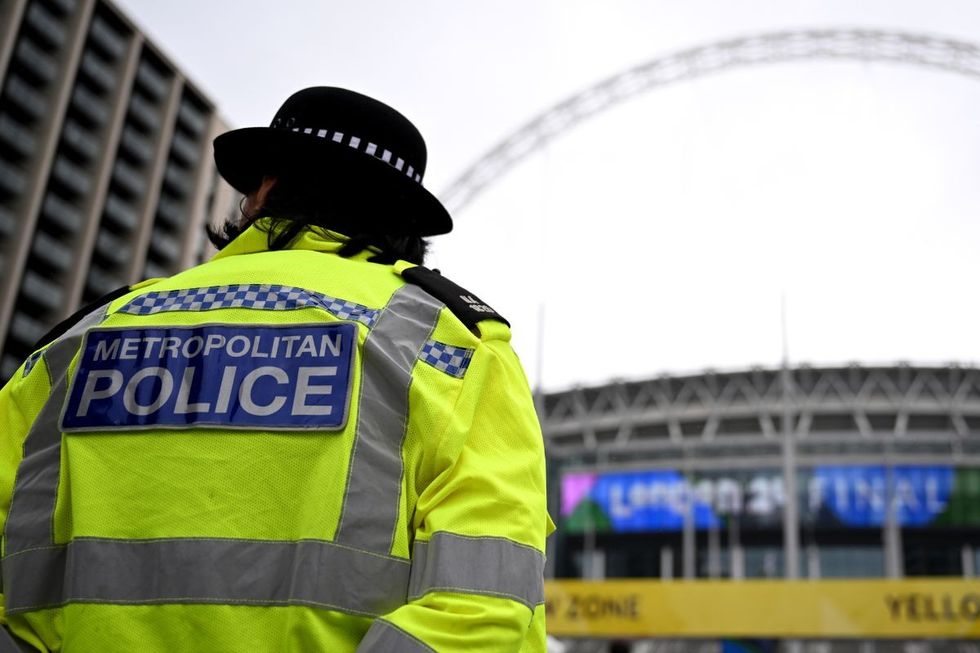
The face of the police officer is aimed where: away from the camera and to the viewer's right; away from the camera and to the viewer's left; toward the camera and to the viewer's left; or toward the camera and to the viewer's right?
away from the camera and to the viewer's left

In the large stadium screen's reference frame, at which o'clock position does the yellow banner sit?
The yellow banner is roughly at 12 o'clock from the large stadium screen.

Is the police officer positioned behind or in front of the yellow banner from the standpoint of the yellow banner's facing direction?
in front

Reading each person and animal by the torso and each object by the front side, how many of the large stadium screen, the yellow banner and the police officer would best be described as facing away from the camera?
1

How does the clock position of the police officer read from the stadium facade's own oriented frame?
The police officer is roughly at 12 o'clock from the stadium facade.

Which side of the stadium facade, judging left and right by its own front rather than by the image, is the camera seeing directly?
front

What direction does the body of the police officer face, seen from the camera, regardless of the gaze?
away from the camera

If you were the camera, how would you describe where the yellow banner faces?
facing the viewer

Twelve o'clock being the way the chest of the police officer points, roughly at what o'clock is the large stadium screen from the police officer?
The large stadium screen is roughly at 1 o'clock from the police officer.

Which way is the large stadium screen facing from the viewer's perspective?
toward the camera

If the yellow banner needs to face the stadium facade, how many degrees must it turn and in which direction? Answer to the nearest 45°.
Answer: approximately 180°

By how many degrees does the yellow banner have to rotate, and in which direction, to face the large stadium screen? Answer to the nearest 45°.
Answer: approximately 180°

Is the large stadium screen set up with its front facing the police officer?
yes

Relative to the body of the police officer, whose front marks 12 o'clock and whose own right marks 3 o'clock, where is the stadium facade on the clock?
The stadium facade is roughly at 1 o'clock from the police officer.
